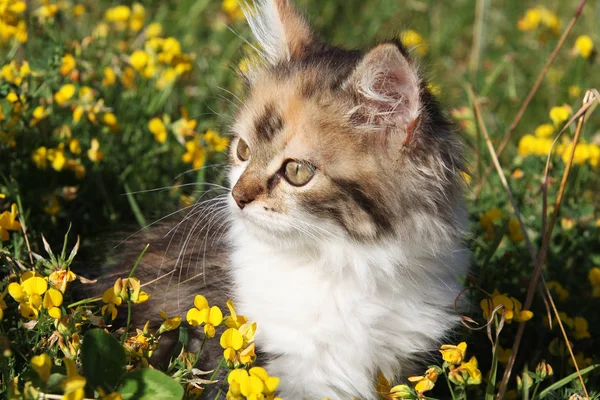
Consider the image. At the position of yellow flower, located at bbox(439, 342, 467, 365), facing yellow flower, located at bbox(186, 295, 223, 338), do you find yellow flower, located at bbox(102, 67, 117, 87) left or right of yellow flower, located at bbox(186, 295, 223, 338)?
right

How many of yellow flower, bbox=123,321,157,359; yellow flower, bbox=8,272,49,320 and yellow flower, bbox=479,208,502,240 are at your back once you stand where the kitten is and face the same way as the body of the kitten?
1

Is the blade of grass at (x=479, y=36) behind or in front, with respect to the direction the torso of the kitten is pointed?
behind

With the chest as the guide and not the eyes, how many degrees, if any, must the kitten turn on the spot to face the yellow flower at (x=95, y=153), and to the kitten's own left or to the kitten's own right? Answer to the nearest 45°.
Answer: approximately 90° to the kitten's own right

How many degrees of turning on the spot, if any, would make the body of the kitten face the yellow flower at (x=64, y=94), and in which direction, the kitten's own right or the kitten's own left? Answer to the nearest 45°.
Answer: approximately 90° to the kitten's own right

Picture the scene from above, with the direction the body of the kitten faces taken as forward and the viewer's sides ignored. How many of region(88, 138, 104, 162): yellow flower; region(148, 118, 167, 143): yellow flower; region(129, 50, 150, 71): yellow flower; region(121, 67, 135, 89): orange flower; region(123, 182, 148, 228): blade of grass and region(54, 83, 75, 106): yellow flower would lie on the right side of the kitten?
6

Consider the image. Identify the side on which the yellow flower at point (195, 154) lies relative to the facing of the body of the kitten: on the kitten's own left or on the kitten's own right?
on the kitten's own right

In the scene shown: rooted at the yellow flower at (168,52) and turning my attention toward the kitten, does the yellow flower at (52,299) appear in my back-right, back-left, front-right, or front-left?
front-right

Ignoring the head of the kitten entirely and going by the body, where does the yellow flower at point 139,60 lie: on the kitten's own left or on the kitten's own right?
on the kitten's own right

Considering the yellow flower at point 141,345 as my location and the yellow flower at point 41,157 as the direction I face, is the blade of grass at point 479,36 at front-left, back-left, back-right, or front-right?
front-right

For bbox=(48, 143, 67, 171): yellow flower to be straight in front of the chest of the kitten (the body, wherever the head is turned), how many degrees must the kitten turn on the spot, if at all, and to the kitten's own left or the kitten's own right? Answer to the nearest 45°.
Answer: approximately 90° to the kitten's own right
